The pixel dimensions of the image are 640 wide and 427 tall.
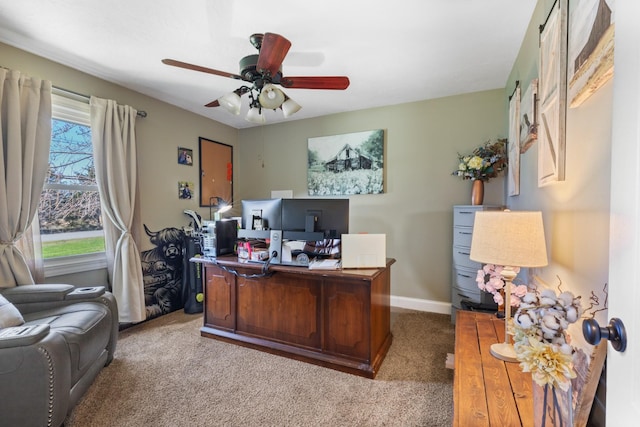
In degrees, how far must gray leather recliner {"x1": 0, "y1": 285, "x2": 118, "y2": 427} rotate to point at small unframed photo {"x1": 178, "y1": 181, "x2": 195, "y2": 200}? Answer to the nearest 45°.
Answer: approximately 90° to its left

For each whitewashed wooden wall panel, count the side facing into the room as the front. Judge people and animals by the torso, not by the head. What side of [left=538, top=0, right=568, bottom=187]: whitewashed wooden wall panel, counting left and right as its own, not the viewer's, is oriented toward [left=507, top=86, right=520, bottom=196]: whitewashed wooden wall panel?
right

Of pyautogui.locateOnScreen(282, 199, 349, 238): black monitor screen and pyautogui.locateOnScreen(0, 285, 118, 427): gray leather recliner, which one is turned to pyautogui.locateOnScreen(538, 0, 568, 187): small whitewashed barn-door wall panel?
the gray leather recliner

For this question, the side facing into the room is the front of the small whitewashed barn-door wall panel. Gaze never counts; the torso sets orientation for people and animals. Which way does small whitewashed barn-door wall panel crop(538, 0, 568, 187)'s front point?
to the viewer's left

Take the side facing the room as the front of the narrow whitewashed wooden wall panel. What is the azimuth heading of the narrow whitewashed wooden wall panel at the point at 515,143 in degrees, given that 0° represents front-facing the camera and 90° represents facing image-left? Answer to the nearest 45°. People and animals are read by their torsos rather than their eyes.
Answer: approximately 90°

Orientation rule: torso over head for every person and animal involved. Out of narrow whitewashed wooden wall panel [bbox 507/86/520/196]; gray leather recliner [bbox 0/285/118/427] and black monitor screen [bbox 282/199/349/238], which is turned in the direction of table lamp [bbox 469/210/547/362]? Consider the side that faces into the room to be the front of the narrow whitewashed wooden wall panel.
the gray leather recliner

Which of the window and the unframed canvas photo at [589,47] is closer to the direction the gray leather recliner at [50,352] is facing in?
the unframed canvas photo
